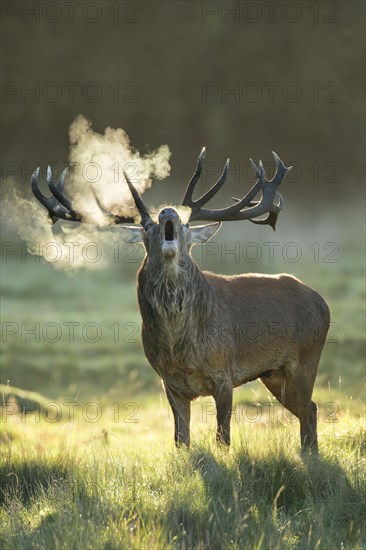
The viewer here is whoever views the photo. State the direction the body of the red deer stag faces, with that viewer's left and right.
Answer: facing the viewer and to the left of the viewer
